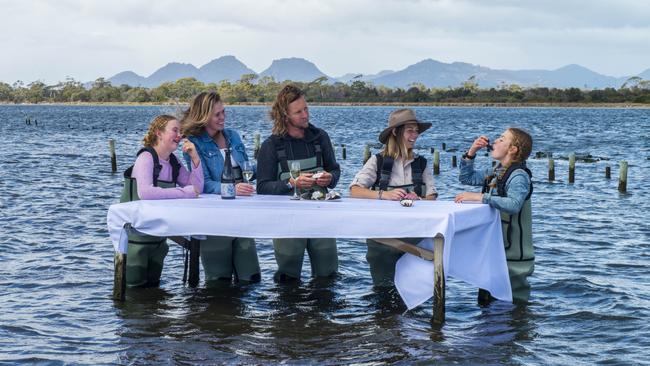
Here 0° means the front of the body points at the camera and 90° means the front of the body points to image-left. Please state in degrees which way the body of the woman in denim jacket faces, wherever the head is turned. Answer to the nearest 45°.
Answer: approximately 315°

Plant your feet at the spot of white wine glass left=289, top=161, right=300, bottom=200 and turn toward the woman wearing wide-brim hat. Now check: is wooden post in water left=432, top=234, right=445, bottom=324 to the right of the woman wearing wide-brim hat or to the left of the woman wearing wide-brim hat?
right

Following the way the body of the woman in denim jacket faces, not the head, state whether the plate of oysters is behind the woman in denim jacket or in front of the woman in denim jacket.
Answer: in front

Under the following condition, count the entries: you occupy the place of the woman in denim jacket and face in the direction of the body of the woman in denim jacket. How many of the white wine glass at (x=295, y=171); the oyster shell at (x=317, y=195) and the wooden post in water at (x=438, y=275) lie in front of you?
3

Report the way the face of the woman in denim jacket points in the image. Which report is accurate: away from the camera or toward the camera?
toward the camera

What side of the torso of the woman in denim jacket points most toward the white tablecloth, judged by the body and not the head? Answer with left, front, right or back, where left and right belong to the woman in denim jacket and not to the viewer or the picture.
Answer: front

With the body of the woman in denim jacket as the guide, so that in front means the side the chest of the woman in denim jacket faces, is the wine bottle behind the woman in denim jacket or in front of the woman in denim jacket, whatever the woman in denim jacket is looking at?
in front

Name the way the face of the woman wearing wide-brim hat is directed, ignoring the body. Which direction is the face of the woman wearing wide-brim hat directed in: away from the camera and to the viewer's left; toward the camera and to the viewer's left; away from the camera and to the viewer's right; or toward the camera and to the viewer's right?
toward the camera and to the viewer's right

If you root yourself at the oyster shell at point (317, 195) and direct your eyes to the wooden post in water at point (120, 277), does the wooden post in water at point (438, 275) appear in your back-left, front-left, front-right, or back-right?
back-left
